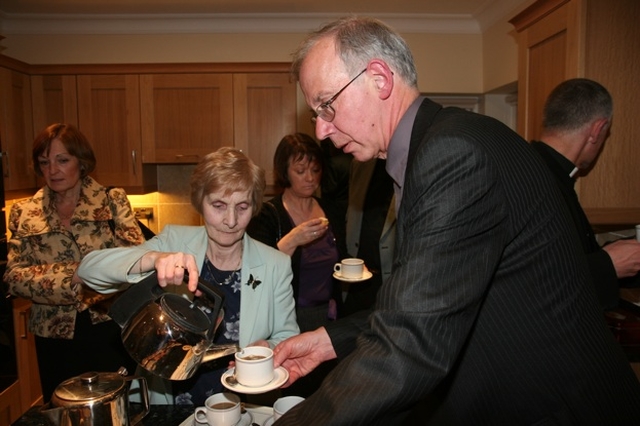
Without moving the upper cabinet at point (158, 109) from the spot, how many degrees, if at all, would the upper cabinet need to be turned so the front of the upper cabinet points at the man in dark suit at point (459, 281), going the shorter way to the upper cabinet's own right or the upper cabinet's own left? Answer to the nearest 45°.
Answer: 0° — it already faces them

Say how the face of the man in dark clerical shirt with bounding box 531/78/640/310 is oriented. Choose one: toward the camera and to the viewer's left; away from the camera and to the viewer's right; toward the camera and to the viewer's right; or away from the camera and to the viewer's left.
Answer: away from the camera and to the viewer's right

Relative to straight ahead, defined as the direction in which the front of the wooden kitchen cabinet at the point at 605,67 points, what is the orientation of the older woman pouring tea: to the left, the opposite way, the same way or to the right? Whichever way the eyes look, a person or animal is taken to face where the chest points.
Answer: to the left

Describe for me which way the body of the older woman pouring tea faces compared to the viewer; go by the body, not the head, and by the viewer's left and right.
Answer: facing the viewer

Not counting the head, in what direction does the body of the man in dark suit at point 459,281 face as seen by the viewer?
to the viewer's left

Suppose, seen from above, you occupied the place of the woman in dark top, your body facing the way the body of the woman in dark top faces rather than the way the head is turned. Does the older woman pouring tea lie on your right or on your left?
on your right

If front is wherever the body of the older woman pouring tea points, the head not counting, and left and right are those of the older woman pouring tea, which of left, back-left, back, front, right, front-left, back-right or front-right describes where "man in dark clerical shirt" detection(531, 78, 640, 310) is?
left

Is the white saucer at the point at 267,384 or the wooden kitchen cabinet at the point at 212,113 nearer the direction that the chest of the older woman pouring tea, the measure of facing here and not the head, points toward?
the white saucer

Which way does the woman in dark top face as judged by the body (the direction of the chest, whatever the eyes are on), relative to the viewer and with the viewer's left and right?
facing the viewer and to the right of the viewer

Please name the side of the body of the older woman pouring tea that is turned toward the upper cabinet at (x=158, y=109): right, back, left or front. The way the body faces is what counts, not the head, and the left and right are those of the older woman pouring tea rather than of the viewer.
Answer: back

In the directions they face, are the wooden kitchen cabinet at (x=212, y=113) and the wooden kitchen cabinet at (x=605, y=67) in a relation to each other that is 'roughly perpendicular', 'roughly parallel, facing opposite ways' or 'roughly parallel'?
roughly perpendicular

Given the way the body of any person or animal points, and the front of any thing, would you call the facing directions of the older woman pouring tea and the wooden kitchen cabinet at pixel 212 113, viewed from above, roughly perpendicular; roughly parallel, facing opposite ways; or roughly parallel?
roughly parallel

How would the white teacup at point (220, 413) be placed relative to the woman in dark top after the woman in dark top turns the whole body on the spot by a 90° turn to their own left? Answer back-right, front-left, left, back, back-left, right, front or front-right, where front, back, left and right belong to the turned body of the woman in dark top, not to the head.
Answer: back-right

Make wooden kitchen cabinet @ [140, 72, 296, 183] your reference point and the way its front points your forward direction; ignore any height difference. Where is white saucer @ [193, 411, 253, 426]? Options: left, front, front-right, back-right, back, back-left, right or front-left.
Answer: front

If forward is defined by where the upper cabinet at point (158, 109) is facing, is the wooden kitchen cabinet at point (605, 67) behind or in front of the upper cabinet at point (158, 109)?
in front

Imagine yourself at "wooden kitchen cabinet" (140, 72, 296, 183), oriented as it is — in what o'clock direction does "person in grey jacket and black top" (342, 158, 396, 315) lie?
The person in grey jacket and black top is roughly at 11 o'clock from the wooden kitchen cabinet.

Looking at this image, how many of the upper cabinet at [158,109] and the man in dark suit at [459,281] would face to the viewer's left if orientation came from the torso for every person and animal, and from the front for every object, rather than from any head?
1

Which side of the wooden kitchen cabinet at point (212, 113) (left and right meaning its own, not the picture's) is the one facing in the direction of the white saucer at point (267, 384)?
front
